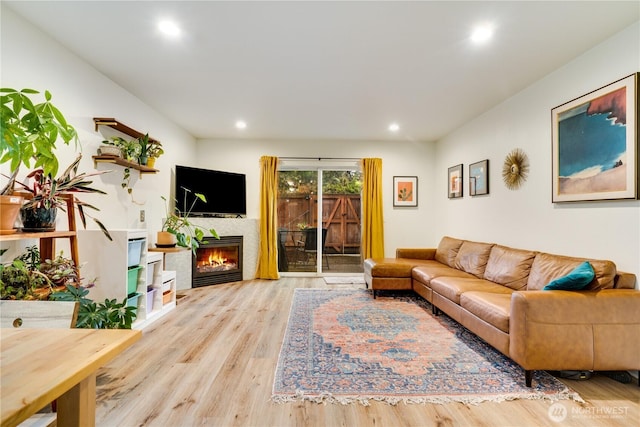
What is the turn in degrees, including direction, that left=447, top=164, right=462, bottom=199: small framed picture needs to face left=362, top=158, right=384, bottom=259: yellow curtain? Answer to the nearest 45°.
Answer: approximately 45° to its right

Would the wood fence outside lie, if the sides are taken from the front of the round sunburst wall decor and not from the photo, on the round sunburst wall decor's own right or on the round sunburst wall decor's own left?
on the round sunburst wall decor's own right

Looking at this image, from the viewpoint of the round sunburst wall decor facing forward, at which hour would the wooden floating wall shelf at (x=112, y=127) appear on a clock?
The wooden floating wall shelf is roughly at 12 o'clock from the round sunburst wall decor.

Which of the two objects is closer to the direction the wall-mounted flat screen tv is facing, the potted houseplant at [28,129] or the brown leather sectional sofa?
the brown leather sectional sofa
